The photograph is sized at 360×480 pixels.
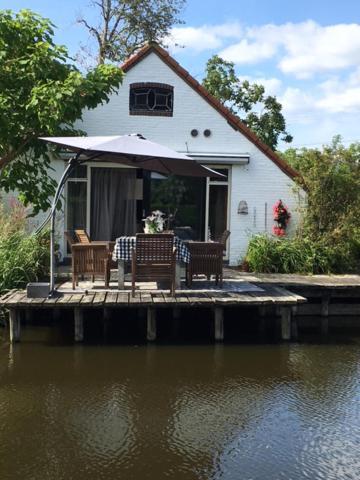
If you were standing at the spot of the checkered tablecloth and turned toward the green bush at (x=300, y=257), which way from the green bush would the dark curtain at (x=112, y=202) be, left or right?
left

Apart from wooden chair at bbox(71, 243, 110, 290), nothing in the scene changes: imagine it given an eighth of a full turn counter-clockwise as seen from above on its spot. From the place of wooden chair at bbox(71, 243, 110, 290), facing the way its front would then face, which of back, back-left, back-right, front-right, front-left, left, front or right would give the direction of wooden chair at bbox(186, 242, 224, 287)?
right

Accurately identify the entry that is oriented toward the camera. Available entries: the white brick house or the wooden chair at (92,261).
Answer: the white brick house

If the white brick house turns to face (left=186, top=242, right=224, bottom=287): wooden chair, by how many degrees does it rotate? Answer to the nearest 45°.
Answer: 0° — it already faces it

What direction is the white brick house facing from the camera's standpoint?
toward the camera

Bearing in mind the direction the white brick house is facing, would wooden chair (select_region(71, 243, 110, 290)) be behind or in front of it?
in front

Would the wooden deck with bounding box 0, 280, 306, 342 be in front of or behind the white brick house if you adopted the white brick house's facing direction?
in front

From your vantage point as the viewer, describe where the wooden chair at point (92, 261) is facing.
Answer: facing away from the viewer and to the right of the viewer

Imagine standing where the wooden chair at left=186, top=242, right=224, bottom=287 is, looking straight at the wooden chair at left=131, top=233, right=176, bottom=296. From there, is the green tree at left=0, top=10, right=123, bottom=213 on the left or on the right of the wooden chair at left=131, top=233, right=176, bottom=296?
right

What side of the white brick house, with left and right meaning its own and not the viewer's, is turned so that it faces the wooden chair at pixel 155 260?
front

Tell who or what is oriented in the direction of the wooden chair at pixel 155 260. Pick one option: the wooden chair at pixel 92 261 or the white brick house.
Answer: the white brick house

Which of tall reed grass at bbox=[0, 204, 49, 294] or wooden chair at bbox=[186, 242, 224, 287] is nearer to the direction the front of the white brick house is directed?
the wooden chair

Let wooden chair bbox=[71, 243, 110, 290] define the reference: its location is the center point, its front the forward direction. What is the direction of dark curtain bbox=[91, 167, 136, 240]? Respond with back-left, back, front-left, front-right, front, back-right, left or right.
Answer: front-left
